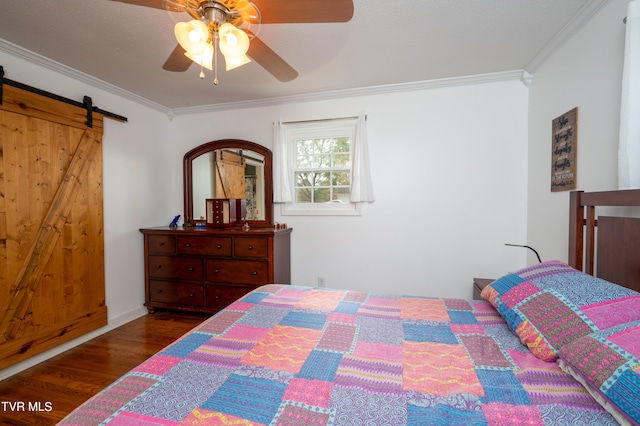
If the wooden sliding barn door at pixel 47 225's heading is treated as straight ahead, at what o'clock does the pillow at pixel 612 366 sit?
The pillow is roughly at 1 o'clock from the wooden sliding barn door.

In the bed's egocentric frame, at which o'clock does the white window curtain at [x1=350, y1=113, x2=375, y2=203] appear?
The white window curtain is roughly at 3 o'clock from the bed.

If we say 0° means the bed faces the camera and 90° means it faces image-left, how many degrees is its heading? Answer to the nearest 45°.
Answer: approximately 90°

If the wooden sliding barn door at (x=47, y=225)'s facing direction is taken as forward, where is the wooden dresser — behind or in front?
in front

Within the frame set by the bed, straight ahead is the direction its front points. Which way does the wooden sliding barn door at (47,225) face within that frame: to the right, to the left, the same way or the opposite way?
the opposite way

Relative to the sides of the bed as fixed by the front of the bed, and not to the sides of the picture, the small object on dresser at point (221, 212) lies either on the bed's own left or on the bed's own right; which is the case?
on the bed's own right

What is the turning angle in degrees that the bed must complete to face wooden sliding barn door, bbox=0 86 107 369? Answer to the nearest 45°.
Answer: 0° — it already faces it

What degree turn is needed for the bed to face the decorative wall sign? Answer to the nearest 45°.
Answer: approximately 135° to its right

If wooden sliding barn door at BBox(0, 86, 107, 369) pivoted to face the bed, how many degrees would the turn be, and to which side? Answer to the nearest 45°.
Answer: approximately 45° to its right

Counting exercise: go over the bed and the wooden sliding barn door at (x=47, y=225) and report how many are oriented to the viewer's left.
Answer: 1

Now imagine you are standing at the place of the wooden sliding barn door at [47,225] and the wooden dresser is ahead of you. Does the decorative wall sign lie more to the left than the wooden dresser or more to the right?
right

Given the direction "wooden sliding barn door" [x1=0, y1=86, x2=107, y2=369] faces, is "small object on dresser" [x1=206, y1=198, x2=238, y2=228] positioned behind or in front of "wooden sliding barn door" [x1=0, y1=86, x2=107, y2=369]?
in front
